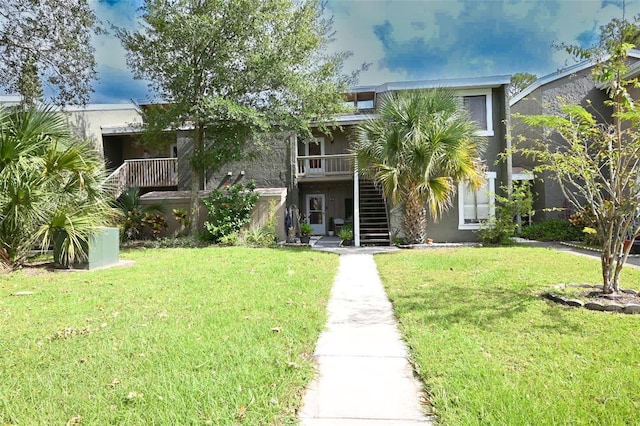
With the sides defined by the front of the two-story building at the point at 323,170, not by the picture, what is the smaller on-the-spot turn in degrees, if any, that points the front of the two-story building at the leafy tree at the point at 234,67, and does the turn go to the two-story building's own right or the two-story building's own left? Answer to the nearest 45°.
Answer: approximately 45° to the two-story building's own right

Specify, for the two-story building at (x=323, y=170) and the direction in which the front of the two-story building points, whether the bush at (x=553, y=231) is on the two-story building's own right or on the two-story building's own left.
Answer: on the two-story building's own left

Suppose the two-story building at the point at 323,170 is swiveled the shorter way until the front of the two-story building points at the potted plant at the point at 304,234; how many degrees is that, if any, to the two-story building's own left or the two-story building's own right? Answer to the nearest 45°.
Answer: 0° — it already faces it

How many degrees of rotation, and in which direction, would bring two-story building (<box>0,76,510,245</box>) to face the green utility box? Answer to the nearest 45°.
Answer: approximately 45° to its right

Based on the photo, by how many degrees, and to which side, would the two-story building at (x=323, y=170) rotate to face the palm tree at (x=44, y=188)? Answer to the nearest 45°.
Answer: approximately 45° to its right

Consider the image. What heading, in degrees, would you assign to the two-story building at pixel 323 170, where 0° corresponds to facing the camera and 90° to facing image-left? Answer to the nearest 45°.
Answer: approximately 0°
